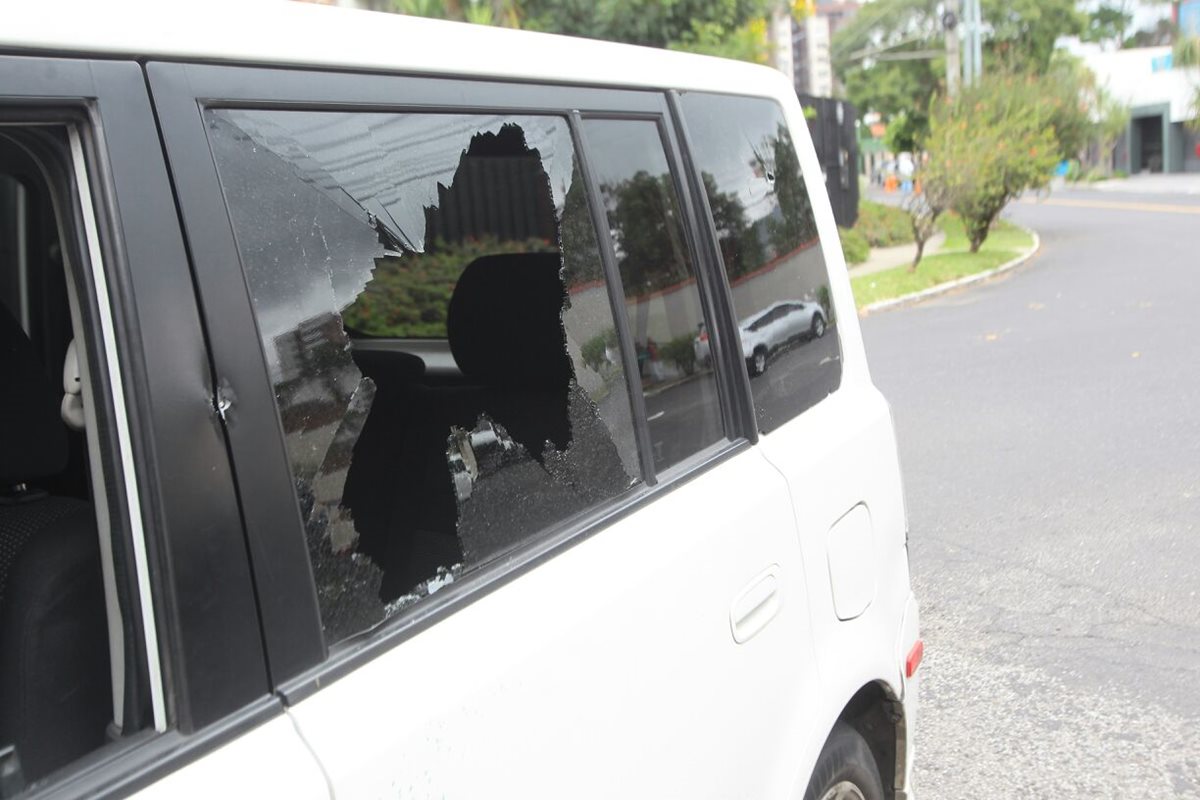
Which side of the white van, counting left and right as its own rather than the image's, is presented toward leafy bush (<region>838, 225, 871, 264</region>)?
back

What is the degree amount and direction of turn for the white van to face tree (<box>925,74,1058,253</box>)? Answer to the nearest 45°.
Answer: approximately 180°

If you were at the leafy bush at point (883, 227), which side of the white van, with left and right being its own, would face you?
back

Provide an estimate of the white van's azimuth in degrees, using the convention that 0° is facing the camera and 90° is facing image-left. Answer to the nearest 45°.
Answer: approximately 45°

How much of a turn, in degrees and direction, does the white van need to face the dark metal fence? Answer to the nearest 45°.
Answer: approximately 180°
